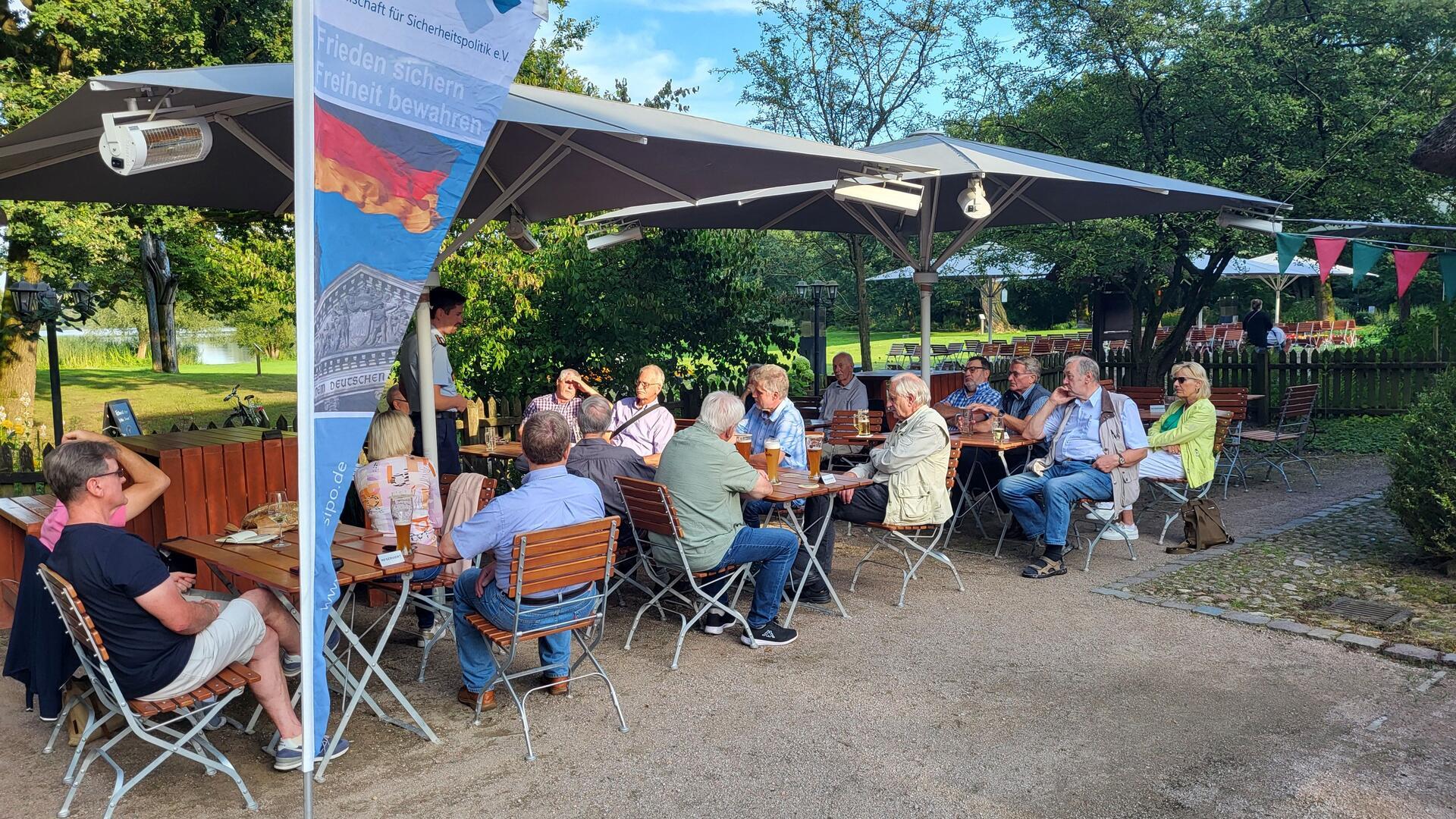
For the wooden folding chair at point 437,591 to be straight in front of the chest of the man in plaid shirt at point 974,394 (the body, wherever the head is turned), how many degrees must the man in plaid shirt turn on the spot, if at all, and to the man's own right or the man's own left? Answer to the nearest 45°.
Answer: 0° — they already face it

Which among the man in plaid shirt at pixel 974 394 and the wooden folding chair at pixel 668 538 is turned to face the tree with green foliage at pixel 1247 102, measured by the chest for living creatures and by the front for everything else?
the wooden folding chair

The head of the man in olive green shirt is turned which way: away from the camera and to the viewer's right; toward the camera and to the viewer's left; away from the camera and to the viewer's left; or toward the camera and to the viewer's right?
away from the camera and to the viewer's right

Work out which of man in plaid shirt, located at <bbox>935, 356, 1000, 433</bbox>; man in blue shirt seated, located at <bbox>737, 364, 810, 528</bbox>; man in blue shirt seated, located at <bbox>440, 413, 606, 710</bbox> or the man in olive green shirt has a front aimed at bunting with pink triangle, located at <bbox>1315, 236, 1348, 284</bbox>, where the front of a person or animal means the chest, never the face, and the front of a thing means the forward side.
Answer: the man in olive green shirt

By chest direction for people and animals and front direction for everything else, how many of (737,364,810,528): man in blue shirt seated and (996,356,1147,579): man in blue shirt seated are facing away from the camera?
0

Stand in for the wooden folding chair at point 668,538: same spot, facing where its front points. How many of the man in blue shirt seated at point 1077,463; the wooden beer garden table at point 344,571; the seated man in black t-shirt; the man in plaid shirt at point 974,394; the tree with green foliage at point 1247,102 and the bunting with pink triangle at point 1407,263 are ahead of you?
4

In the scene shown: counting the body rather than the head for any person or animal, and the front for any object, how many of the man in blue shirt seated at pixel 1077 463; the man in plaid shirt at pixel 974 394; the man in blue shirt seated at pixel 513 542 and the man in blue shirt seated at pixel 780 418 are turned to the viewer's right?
0

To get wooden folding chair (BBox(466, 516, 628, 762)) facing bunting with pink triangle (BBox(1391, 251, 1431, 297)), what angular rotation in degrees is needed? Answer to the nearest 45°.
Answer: approximately 90° to its right

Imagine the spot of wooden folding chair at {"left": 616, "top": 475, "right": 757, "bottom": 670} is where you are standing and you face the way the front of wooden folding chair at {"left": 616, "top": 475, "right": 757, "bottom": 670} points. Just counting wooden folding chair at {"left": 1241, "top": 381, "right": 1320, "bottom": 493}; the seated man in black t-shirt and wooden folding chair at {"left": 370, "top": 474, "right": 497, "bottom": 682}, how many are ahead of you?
1

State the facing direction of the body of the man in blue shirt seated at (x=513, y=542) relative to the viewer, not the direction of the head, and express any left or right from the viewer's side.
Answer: facing away from the viewer and to the left of the viewer

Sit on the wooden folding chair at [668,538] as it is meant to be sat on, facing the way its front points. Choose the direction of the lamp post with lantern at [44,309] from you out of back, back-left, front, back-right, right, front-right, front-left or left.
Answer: left

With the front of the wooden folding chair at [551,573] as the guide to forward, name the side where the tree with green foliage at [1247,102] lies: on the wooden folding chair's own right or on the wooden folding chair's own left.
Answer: on the wooden folding chair's own right

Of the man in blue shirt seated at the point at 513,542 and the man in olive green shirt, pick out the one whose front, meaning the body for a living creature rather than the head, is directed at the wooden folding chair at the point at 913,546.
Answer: the man in olive green shirt

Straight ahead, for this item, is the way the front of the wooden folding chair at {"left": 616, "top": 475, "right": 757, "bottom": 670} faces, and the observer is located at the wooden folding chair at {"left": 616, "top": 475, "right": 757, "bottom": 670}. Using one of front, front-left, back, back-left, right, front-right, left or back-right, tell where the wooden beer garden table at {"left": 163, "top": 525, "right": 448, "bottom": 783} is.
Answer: back

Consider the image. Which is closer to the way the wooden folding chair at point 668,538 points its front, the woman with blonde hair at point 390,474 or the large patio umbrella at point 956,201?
the large patio umbrella

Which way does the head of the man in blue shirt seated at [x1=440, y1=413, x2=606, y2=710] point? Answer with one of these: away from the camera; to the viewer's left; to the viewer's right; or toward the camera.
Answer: away from the camera

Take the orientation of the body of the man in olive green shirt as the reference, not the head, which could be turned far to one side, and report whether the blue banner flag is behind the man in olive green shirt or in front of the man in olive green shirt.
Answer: behind
